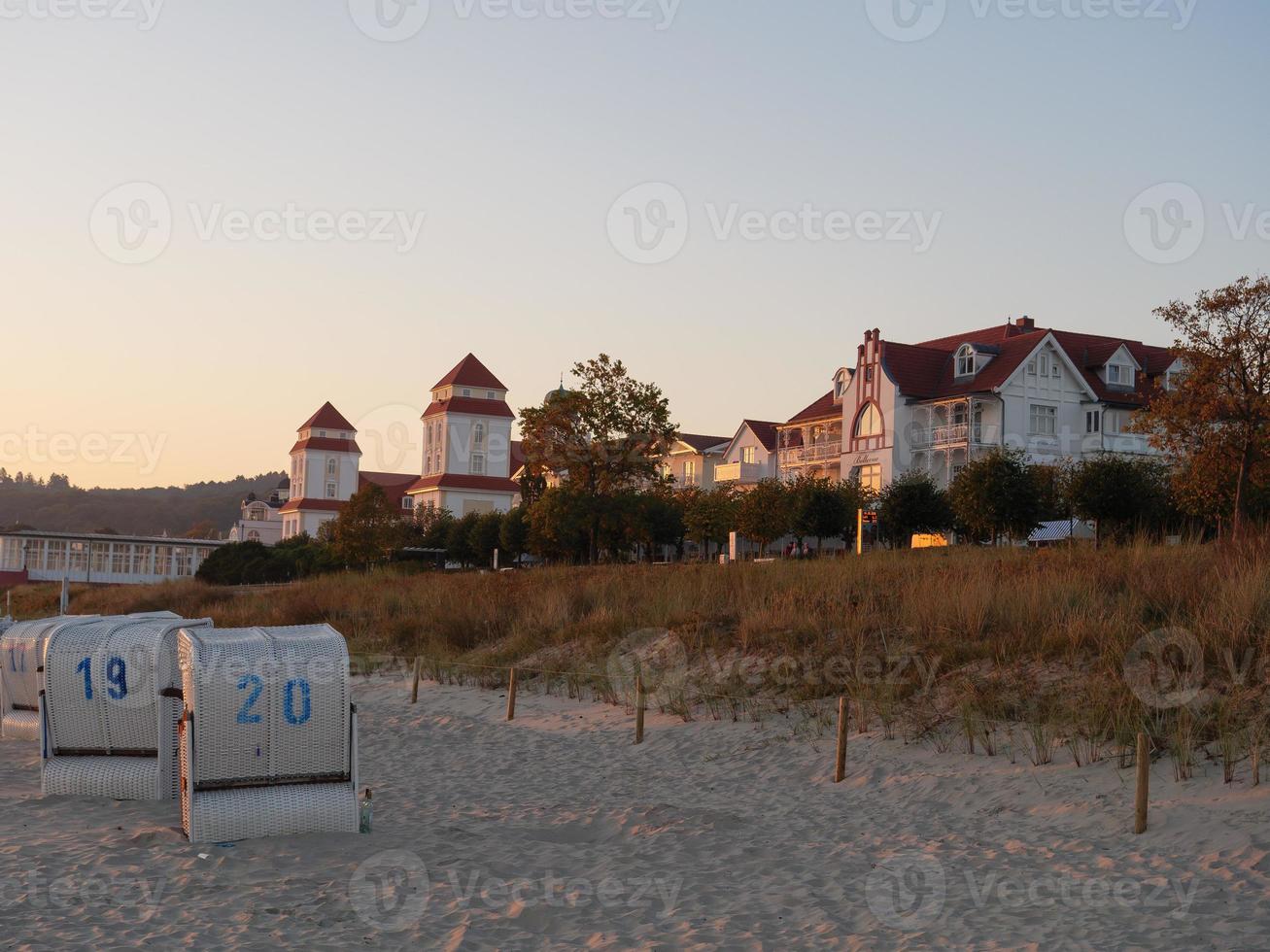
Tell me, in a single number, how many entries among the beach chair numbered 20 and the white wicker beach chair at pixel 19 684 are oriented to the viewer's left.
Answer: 0

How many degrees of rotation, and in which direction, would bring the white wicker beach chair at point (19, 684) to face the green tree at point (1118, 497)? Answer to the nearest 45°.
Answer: approximately 45° to its right

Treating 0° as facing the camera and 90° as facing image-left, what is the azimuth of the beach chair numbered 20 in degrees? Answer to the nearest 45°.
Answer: approximately 180°

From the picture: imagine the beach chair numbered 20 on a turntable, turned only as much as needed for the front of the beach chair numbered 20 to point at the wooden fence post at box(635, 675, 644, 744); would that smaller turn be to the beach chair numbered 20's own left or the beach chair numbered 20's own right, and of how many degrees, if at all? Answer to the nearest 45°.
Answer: approximately 45° to the beach chair numbered 20's own right

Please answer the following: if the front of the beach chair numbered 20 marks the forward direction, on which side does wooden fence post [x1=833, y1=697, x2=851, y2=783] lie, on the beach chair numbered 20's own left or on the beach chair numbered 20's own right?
on the beach chair numbered 20's own right

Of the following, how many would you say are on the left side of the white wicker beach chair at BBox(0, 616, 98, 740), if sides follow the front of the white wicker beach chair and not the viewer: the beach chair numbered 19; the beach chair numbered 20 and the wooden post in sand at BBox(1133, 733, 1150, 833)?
0

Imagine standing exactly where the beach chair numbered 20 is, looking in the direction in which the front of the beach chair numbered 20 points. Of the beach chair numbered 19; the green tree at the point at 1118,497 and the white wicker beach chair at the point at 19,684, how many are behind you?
0

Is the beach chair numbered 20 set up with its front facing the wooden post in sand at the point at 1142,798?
no

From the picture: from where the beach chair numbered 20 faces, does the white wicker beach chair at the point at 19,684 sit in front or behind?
in front

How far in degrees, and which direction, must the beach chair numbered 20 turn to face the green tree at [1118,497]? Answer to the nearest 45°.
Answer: approximately 45° to its right

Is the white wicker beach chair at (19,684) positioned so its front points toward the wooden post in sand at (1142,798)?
no

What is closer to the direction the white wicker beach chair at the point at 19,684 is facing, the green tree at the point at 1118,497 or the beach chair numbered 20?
the green tree

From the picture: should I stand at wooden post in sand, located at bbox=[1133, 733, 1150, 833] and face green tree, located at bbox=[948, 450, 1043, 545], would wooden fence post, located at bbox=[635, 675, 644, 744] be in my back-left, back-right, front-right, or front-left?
front-left

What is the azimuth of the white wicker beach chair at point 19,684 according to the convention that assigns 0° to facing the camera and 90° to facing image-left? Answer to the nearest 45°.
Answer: approximately 225°
